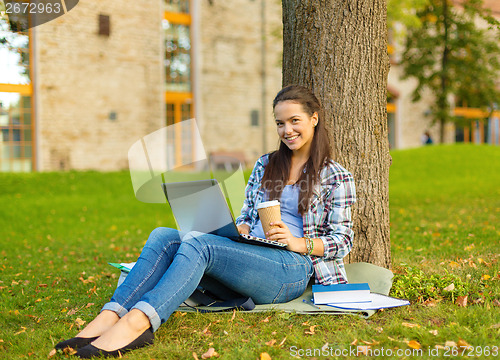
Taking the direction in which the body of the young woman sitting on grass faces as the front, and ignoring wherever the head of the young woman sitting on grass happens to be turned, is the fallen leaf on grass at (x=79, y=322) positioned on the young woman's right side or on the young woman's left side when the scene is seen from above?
on the young woman's right side

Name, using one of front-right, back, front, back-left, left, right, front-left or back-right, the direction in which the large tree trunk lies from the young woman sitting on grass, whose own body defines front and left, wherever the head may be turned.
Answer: back

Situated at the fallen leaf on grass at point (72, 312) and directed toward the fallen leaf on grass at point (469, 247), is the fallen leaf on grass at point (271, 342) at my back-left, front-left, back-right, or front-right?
front-right

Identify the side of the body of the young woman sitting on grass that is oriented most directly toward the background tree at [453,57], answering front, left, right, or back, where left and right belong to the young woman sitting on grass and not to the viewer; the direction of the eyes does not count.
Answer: back

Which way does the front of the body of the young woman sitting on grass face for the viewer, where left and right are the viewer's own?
facing the viewer and to the left of the viewer

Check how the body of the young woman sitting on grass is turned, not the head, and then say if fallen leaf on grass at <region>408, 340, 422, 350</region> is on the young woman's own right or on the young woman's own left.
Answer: on the young woman's own left

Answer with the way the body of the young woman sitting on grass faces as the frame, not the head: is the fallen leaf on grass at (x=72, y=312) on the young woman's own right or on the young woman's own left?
on the young woman's own right

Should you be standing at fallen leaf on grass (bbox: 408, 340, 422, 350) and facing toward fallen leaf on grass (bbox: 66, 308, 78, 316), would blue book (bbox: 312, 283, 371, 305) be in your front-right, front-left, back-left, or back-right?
front-right

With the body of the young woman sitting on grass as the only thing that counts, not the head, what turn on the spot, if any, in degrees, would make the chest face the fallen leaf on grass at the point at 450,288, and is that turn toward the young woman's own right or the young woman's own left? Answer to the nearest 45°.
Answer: approximately 135° to the young woman's own left

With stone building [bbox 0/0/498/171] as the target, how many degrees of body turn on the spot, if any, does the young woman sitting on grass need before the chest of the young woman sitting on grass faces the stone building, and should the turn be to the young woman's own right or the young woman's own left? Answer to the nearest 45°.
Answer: approximately 135° to the young woman's own right

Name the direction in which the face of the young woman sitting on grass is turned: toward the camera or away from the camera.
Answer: toward the camera

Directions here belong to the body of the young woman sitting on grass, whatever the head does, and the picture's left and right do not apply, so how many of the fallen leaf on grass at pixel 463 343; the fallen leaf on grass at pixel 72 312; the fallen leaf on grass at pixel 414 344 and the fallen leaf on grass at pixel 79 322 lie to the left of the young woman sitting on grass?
2
